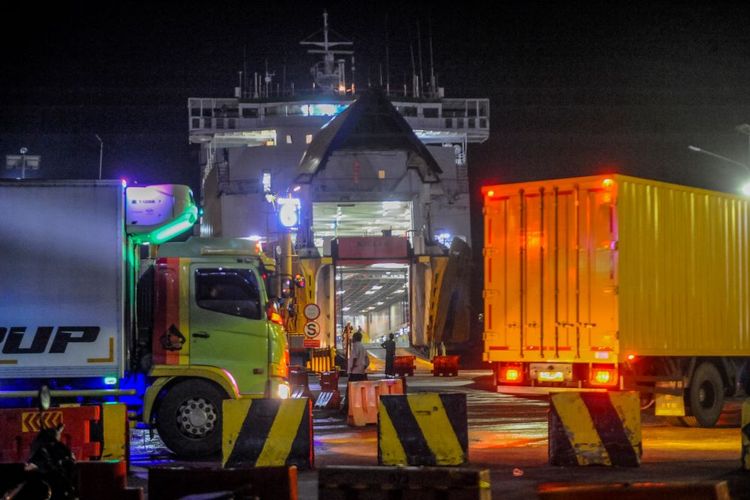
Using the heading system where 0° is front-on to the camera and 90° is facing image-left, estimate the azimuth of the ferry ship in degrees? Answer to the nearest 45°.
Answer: approximately 0°

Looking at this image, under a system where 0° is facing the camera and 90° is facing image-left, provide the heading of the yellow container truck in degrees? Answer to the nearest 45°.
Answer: approximately 225°

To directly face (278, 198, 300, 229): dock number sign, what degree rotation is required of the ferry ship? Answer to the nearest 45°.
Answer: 0° — it already faces it

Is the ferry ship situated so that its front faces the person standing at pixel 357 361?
yes

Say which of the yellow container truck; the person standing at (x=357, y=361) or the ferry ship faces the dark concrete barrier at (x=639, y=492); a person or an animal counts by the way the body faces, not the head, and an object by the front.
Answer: the ferry ship
